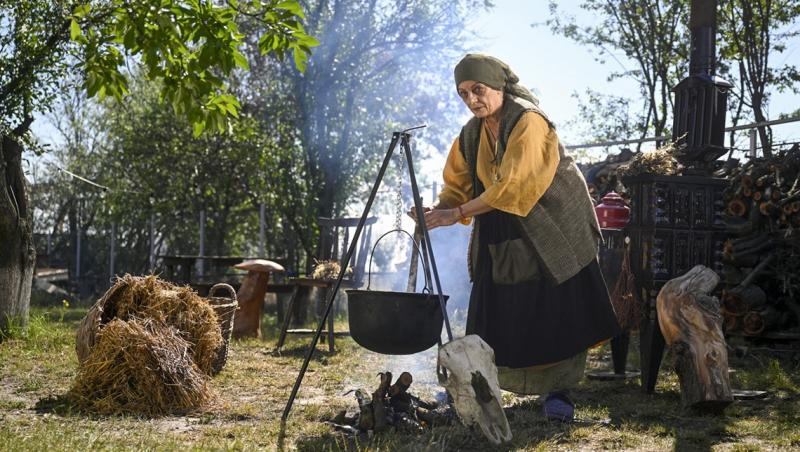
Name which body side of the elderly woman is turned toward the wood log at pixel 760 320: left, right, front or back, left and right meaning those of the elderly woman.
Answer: back

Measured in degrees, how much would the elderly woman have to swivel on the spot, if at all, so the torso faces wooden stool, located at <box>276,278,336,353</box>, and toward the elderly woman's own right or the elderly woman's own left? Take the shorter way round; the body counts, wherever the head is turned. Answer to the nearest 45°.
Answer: approximately 90° to the elderly woman's own right

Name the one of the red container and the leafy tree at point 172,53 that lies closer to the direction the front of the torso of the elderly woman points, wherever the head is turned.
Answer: the leafy tree

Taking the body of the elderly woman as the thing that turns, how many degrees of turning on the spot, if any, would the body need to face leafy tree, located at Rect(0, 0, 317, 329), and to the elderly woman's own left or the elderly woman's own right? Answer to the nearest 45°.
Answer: approximately 45° to the elderly woman's own right

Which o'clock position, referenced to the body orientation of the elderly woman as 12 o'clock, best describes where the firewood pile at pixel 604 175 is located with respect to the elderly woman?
The firewood pile is roughly at 5 o'clock from the elderly woman.

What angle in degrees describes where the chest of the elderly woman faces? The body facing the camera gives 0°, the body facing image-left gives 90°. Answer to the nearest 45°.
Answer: approximately 45°

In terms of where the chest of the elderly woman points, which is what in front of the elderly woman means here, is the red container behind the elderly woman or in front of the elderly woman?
behind

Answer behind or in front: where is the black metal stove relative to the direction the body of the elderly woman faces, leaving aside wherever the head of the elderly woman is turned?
behind

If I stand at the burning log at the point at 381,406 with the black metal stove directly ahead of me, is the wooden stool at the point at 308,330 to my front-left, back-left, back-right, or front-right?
front-left

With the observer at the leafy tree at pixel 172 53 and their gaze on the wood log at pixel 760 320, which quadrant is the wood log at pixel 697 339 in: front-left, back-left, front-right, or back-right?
front-right

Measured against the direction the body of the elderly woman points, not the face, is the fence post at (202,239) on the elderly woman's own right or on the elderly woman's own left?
on the elderly woman's own right

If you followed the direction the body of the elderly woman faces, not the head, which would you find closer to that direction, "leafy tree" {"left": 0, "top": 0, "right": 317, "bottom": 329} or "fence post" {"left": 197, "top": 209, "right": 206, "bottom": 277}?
the leafy tree

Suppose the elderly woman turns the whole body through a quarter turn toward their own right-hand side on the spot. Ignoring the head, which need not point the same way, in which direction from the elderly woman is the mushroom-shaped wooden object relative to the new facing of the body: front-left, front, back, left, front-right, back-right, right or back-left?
front

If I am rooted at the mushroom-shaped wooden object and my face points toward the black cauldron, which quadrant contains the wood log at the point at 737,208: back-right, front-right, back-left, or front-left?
front-left

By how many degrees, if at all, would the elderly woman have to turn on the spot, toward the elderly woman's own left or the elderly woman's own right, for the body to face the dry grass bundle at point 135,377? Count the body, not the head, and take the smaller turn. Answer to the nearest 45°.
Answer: approximately 45° to the elderly woman's own right
